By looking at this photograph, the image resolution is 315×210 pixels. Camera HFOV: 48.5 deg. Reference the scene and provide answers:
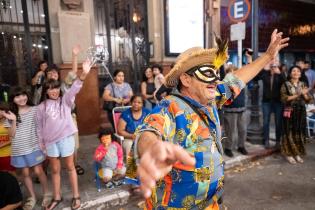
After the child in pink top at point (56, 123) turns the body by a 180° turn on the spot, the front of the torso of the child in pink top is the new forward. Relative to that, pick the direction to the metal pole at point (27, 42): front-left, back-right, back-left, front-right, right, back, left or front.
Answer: front

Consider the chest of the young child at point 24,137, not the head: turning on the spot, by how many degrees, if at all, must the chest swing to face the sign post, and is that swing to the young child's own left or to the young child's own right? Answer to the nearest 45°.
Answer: approximately 90° to the young child's own left

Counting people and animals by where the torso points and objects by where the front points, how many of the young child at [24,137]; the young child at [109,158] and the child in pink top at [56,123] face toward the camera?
3

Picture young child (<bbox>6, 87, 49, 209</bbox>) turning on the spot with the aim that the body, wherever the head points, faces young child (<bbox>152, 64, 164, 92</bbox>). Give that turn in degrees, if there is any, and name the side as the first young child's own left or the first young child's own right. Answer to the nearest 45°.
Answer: approximately 135° to the first young child's own left

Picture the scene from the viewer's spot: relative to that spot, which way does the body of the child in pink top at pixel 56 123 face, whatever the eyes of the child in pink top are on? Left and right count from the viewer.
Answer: facing the viewer

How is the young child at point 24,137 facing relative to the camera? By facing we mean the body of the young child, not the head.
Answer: toward the camera

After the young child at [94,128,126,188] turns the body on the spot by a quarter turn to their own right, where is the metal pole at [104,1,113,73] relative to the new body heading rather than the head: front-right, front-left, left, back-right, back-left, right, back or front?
right

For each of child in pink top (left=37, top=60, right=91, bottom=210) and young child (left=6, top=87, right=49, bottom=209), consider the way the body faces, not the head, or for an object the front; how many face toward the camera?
2

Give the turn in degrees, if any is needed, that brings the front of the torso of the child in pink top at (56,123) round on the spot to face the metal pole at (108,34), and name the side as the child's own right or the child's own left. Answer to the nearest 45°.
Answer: approximately 180°

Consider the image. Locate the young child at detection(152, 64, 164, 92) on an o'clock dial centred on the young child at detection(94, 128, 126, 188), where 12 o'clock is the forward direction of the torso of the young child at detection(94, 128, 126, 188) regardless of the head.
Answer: the young child at detection(152, 64, 164, 92) is roughly at 7 o'clock from the young child at detection(94, 128, 126, 188).
